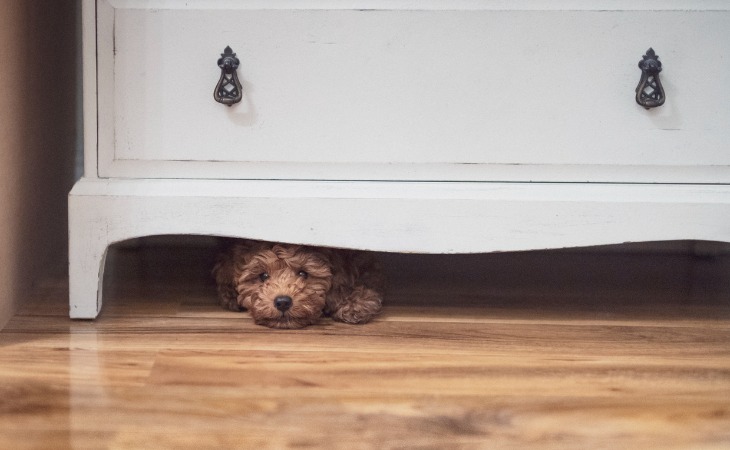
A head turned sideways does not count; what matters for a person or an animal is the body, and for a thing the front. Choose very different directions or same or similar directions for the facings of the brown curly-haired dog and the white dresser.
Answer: same or similar directions

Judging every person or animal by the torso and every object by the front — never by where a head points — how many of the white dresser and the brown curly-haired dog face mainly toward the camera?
2

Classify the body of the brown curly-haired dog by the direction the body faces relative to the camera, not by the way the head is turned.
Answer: toward the camera

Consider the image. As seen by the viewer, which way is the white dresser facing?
toward the camera
